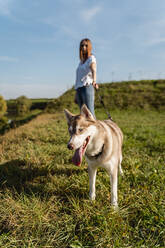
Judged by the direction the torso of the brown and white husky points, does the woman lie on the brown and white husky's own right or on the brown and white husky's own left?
on the brown and white husky's own right

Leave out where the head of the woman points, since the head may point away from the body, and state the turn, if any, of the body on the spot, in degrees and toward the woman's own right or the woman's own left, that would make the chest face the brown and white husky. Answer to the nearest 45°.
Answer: approximately 45° to the woman's own left

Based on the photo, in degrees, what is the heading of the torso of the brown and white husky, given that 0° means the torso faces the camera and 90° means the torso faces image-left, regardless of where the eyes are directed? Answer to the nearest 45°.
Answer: approximately 45°

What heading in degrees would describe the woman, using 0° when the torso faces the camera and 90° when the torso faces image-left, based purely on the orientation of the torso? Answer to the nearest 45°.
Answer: approximately 45°

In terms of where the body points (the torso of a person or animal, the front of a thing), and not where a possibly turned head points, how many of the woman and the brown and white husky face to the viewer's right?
0
